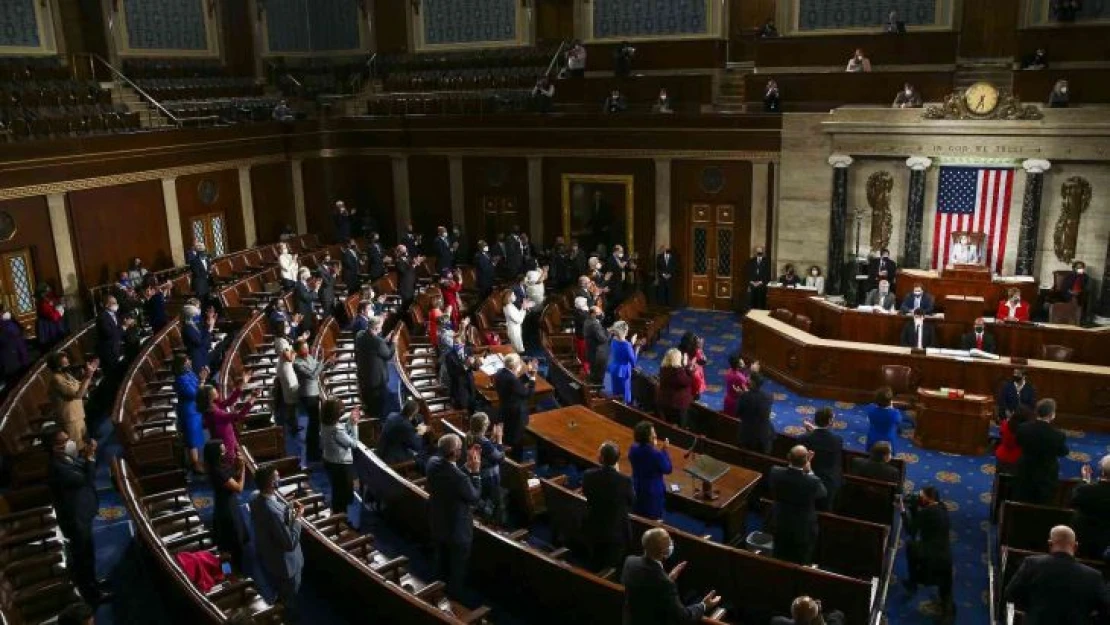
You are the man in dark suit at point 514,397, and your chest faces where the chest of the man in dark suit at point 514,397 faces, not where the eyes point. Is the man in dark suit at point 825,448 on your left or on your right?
on your right

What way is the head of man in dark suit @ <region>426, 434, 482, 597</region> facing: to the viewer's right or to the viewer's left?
to the viewer's right

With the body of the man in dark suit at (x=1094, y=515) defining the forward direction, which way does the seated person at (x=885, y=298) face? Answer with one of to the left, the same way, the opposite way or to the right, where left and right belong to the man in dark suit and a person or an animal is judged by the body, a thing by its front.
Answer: the opposite way

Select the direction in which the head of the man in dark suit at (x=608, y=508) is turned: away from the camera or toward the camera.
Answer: away from the camera

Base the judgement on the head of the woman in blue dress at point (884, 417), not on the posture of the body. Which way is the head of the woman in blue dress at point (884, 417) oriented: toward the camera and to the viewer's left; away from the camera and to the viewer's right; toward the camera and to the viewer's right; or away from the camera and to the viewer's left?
away from the camera and to the viewer's right

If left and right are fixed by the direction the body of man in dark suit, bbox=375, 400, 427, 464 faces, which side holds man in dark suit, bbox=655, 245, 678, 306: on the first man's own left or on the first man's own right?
on the first man's own left

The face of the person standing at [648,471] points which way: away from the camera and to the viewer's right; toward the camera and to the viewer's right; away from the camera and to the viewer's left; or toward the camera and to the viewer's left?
away from the camera and to the viewer's right

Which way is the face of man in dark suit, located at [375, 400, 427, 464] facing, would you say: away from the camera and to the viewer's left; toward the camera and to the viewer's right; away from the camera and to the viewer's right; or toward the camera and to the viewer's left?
away from the camera and to the viewer's right

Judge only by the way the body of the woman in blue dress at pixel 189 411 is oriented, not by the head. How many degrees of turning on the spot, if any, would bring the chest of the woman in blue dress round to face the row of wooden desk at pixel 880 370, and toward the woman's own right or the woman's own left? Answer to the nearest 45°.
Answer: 0° — they already face it

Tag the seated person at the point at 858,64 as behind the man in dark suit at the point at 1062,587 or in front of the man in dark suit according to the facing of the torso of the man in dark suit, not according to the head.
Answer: in front

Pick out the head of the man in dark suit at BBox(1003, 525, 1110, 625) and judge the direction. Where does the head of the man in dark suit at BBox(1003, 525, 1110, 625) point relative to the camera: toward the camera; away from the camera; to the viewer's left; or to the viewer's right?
away from the camera
